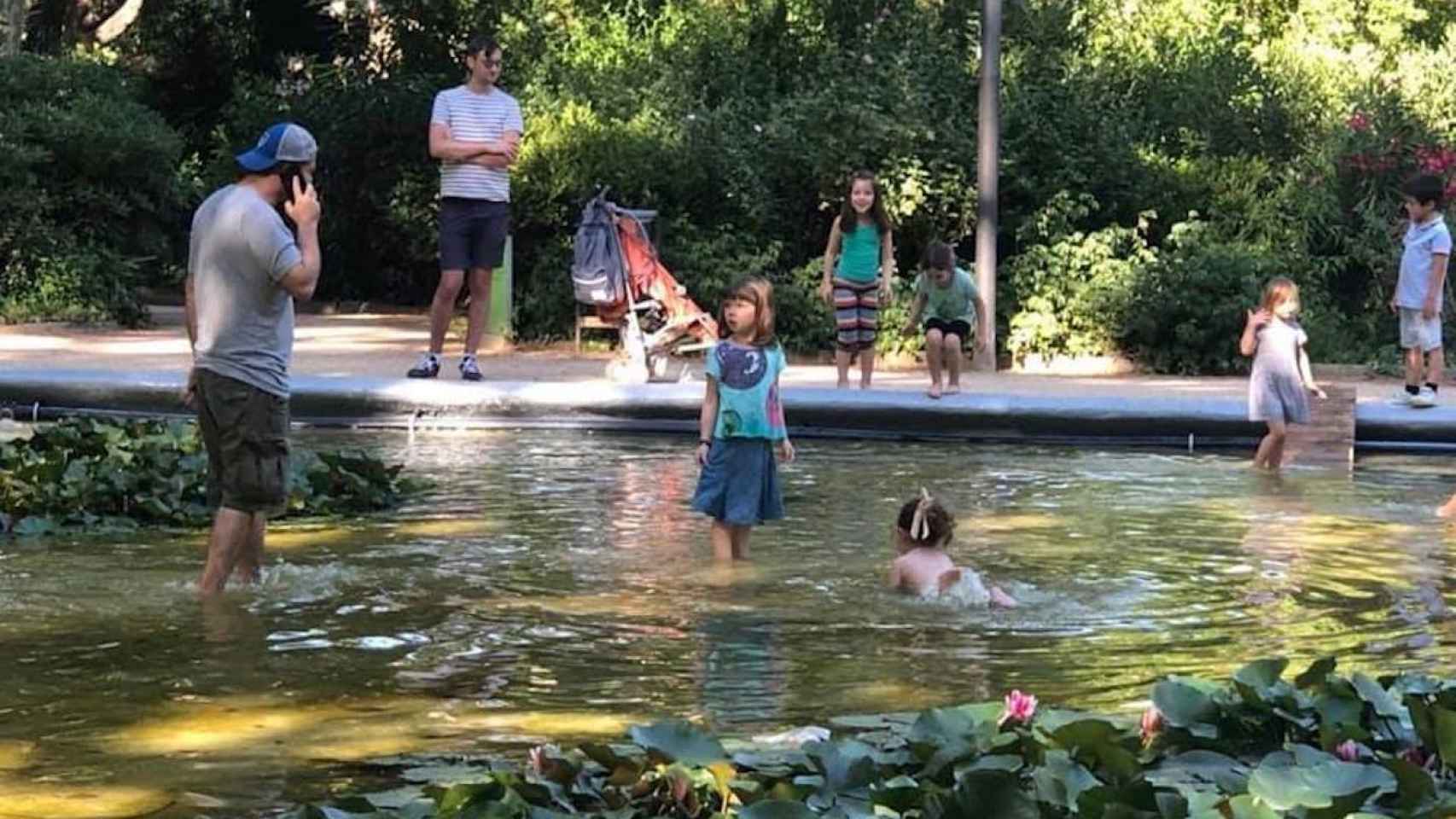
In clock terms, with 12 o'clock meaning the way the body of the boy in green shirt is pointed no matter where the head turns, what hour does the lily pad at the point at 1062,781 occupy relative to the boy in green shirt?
The lily pad is roughly at 12 o'clock from the boy in green shirt.

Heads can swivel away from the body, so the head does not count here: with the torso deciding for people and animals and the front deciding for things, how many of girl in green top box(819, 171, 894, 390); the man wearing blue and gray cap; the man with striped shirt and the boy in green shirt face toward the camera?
3

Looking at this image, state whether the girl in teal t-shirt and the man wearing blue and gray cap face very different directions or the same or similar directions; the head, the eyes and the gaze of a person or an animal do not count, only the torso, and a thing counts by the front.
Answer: very different directions

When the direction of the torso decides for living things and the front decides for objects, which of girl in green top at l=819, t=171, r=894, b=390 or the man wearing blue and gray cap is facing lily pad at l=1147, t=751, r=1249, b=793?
the girl in green top

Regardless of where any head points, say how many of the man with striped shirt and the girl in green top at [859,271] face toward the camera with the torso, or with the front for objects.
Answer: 2

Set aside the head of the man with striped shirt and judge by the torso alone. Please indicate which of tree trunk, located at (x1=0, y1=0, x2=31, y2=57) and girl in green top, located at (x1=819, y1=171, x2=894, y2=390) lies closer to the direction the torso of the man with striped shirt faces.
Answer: the girl in green top

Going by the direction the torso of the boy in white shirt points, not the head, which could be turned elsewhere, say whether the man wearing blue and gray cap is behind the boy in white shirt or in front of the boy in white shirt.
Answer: in front

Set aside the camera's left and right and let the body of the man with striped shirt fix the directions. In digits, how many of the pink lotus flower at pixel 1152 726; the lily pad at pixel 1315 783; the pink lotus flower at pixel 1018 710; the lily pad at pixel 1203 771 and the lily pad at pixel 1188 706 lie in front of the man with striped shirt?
5

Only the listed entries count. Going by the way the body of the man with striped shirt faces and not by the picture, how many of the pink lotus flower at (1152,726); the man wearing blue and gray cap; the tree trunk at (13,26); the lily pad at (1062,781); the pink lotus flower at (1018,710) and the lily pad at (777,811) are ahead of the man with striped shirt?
5

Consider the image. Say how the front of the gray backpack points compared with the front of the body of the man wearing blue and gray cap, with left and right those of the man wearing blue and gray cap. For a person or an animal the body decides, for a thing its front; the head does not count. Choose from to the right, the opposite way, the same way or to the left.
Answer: the opposite way

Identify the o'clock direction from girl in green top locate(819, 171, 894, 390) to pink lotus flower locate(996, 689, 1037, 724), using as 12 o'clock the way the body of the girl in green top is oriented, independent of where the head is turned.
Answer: The pink lotus flower is roughly at 12 o'clock from the girl in green top.

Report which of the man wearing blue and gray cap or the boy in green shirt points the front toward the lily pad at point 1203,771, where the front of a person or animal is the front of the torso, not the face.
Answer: the boy in green shirt

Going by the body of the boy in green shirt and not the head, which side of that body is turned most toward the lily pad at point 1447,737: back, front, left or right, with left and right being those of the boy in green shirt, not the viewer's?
front

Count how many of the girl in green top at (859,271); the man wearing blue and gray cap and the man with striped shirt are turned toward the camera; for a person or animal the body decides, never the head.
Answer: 2

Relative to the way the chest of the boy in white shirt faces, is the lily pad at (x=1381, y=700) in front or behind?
in front

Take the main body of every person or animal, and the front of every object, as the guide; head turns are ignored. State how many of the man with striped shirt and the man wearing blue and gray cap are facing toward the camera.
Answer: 1
